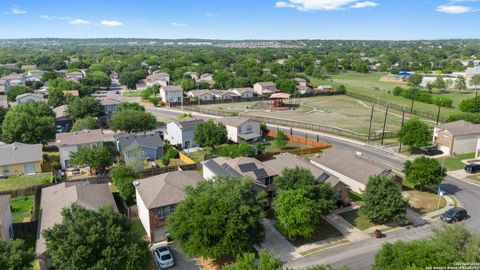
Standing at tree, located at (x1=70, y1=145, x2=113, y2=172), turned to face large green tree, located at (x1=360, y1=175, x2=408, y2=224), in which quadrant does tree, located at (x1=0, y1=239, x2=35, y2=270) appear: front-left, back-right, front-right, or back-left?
front-right

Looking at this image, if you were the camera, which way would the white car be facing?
facing the viewer and to the right of the viewer

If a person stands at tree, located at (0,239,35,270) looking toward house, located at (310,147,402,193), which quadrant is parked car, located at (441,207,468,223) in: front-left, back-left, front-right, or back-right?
front-right
